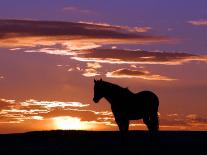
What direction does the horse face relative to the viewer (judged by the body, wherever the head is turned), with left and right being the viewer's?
facing to the left of the viewer
